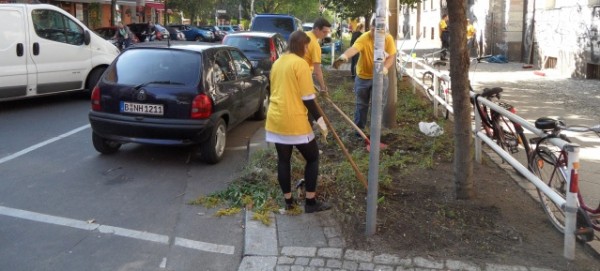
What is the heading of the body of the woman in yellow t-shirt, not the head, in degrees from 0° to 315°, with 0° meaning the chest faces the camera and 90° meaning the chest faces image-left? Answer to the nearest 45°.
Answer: approximately 225°

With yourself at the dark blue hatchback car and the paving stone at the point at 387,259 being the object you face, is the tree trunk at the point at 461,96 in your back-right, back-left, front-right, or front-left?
front-left

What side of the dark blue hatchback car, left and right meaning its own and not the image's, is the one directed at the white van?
left

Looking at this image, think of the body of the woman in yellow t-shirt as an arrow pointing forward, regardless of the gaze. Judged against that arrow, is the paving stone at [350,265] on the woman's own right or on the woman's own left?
on the woman's own right

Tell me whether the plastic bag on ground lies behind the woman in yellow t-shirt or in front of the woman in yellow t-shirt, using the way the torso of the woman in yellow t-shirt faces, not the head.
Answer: in front

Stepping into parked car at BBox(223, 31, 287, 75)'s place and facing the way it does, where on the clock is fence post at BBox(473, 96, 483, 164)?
The fence post is roughly at 4 o'clock from the parked car.

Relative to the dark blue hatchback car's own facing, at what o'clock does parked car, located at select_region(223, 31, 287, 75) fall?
The parked car is roughly at 11 o'clock from the dark blue hatchback car.

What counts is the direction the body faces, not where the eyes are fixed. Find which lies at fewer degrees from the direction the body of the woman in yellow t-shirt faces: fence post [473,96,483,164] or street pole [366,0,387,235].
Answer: the fence post

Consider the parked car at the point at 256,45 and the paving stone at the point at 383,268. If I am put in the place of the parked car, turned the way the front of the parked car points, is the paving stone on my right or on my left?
on my right

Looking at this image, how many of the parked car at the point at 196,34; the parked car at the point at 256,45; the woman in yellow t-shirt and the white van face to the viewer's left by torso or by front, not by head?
0
